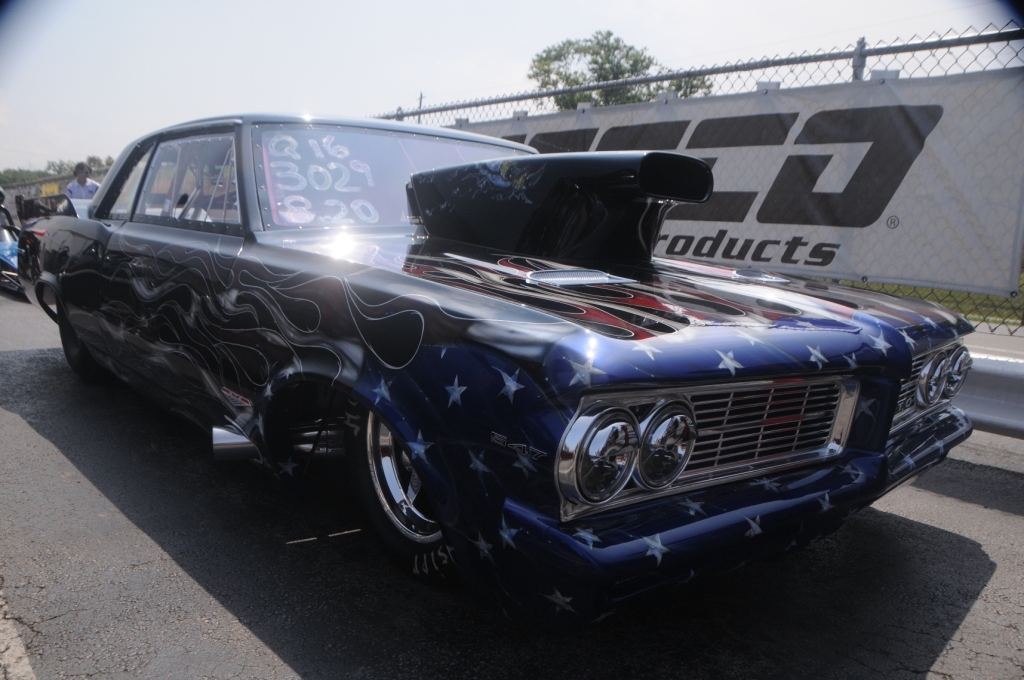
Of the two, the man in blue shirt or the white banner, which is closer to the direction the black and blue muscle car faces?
the white banner

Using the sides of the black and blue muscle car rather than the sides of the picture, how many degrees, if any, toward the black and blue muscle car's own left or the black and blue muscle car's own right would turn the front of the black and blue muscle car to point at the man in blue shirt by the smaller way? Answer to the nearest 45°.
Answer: approximately 180°

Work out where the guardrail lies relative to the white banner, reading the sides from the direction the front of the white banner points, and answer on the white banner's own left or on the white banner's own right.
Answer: on the white banner's own left

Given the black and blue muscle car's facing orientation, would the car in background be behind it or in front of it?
behind

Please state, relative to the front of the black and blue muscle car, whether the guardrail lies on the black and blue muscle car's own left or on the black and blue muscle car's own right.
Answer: on the black and blue muscle car's own left

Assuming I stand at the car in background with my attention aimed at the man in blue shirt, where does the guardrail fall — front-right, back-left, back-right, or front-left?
back-right

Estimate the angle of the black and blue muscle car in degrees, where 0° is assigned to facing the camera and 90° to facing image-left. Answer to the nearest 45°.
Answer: approximately 315°
